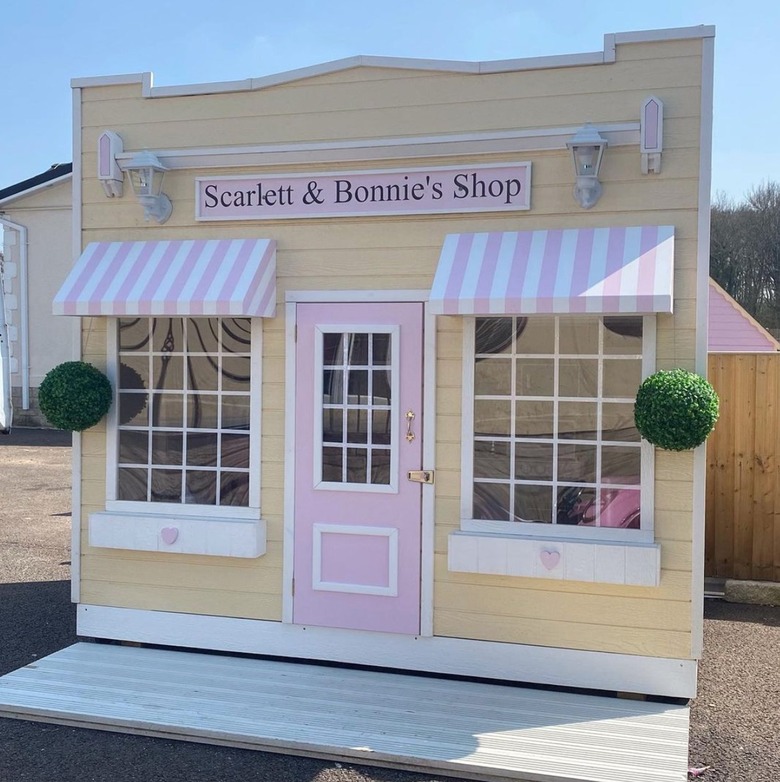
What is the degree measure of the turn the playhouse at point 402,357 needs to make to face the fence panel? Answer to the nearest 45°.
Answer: approximately 135° to its left

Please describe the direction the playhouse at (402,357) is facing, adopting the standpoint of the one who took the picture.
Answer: facing the viewer
